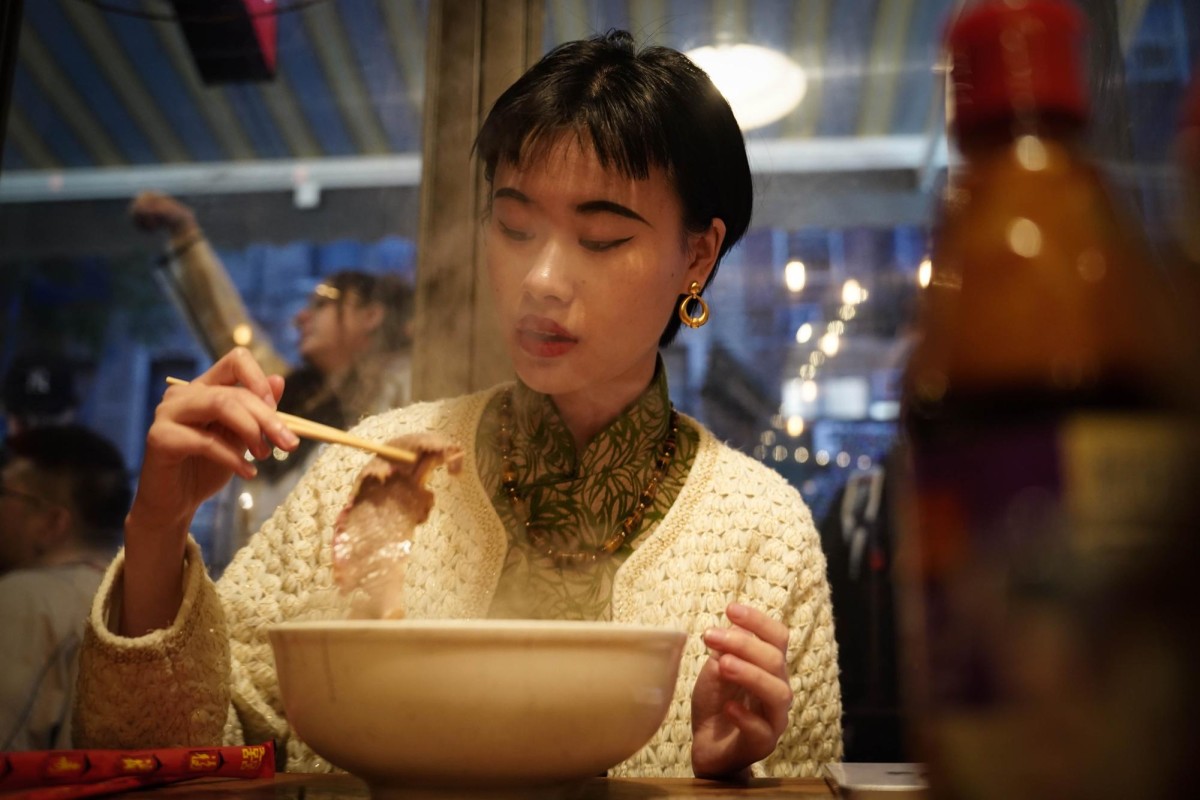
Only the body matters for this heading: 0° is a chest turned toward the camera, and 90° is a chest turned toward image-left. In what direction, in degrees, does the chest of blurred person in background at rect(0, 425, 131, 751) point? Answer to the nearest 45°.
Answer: approximately 90°

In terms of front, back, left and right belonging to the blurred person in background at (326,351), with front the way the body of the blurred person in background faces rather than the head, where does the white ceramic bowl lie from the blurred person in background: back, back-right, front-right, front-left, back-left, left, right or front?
left

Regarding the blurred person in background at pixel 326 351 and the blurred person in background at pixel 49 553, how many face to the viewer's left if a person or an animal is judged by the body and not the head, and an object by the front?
2

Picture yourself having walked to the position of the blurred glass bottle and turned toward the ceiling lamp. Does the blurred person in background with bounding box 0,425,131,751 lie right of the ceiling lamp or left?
left

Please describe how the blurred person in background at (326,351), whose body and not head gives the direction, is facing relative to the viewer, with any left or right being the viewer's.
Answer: facing to the left of the viewer

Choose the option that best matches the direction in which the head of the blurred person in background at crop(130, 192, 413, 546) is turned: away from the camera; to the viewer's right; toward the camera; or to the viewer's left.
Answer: to the viewer's left

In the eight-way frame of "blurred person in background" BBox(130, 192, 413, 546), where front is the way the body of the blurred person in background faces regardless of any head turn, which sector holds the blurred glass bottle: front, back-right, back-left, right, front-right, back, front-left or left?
left

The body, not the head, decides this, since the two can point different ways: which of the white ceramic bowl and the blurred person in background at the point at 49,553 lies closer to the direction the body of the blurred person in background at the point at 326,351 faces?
the blurred person in background
